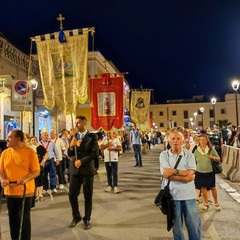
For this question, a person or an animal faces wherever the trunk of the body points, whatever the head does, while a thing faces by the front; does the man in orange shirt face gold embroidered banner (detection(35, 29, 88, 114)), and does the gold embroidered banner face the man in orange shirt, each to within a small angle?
no

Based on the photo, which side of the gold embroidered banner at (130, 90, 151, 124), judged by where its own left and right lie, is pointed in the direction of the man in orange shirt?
front

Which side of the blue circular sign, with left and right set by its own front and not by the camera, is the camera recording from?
front

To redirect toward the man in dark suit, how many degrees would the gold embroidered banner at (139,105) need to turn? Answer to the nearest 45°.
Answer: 0° — it already faces them

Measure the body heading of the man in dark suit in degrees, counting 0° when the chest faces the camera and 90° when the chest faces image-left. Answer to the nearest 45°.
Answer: approximately 45°

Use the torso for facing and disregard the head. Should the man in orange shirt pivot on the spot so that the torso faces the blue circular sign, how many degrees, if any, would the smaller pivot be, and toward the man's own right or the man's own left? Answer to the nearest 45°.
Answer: approximately 135° to the man's own right

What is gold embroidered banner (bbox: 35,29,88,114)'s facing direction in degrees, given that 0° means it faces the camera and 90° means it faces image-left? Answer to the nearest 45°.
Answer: approximately 0°

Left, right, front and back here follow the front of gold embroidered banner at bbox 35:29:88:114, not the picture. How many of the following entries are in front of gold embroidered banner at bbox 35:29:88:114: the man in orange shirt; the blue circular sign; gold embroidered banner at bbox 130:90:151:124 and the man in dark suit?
2

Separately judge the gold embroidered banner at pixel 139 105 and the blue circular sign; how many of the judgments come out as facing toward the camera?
2

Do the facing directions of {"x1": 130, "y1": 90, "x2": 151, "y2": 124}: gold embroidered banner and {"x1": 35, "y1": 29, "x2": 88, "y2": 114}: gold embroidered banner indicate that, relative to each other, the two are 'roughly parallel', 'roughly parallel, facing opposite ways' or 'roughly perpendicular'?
roughly parallel

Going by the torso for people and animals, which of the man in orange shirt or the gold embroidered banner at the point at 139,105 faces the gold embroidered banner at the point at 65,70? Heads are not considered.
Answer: the gold embroidered banner at the point at 139,105

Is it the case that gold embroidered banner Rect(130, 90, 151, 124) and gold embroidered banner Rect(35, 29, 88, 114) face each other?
no

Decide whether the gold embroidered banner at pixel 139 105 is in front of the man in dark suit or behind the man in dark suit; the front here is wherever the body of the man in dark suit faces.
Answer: behind

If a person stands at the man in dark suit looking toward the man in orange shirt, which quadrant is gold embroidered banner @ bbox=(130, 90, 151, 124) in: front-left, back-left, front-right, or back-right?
back-right

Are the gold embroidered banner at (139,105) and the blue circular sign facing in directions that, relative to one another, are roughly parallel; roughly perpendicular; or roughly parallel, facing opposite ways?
roughly parallel
